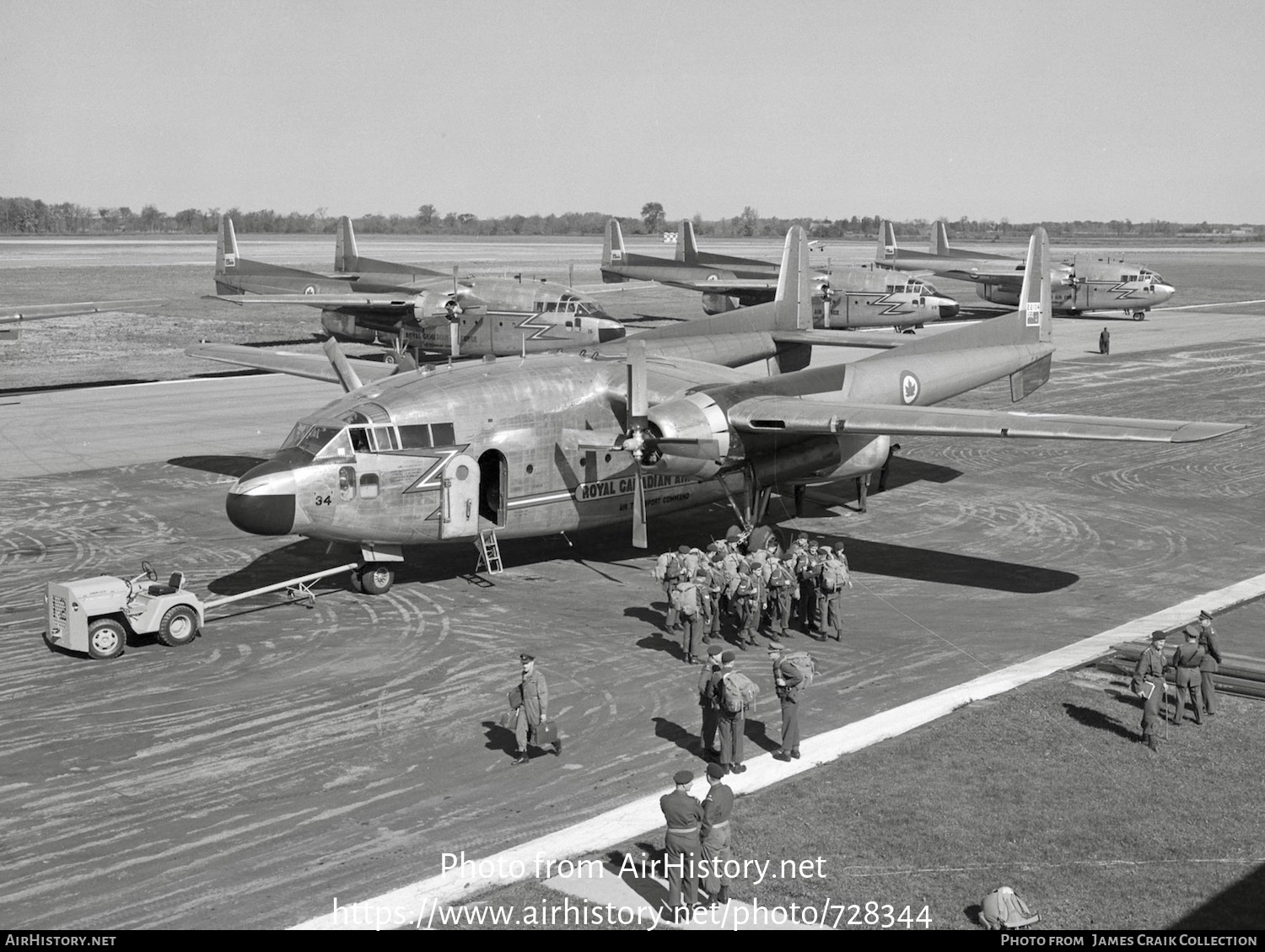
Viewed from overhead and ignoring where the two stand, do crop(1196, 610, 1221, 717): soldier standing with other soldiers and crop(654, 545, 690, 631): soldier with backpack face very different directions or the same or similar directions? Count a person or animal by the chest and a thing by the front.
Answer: very different directions

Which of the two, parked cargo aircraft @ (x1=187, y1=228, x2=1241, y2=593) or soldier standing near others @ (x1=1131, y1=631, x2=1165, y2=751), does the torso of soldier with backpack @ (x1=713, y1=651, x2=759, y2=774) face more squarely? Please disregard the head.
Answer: the parked cargo aircraft

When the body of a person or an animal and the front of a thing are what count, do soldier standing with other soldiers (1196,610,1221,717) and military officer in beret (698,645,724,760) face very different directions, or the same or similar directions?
very different directions

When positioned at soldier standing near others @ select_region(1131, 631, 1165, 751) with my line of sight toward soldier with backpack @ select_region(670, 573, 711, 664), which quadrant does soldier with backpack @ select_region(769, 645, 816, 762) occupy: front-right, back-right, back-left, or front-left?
front-left

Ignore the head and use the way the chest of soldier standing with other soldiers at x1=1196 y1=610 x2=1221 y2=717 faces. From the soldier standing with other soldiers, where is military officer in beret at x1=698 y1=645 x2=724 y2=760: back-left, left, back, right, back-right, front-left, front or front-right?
front

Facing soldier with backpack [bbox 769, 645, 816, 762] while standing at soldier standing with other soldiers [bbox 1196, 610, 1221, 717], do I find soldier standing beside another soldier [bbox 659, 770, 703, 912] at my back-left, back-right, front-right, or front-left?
front-left
